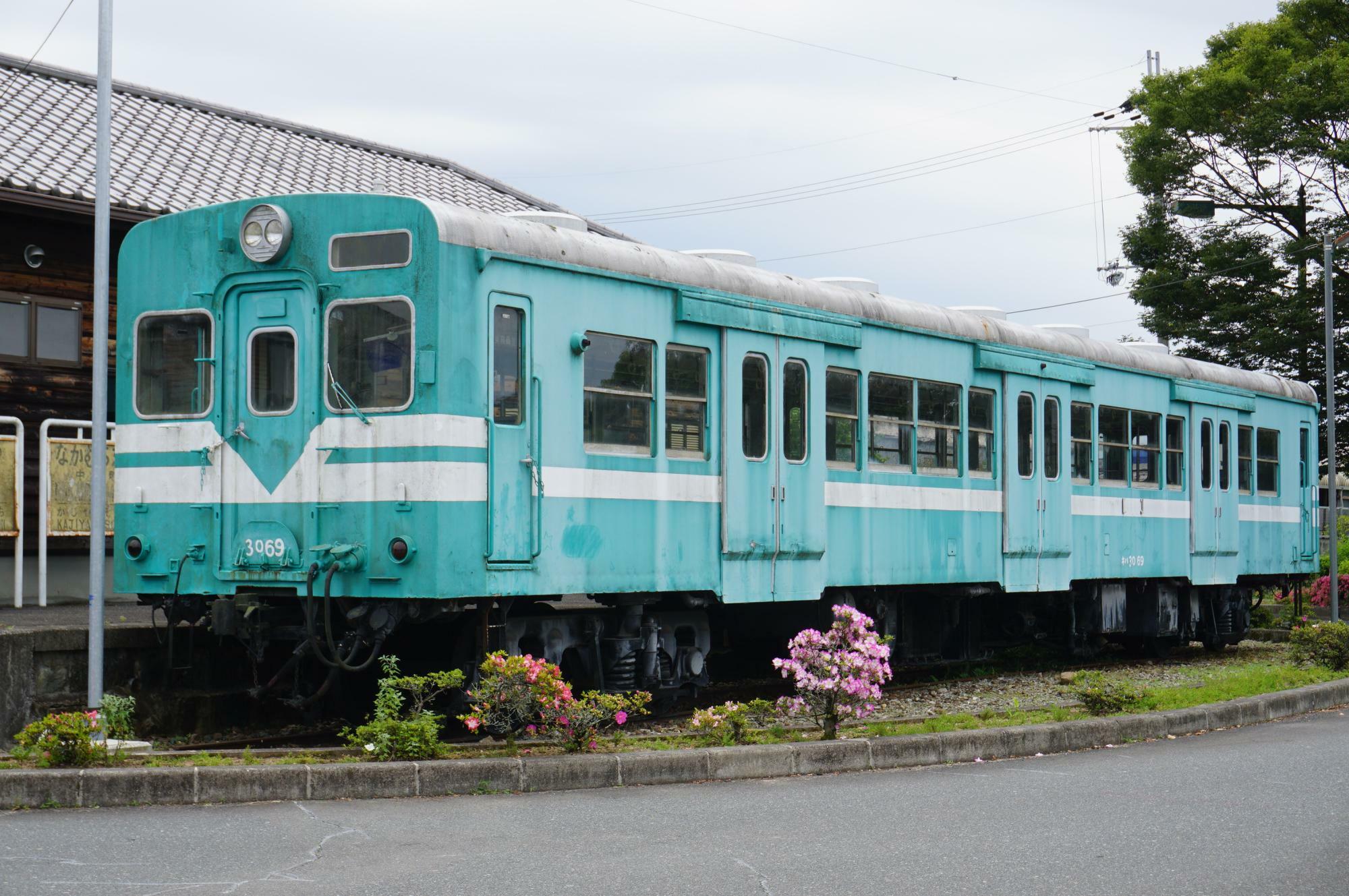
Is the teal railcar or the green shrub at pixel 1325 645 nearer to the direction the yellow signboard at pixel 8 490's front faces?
the teal railcar

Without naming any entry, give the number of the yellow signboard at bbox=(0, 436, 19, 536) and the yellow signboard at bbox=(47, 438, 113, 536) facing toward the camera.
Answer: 2

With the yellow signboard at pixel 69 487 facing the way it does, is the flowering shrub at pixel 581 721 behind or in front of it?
in front

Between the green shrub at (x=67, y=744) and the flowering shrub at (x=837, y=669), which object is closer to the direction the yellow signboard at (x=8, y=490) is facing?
the green shrub

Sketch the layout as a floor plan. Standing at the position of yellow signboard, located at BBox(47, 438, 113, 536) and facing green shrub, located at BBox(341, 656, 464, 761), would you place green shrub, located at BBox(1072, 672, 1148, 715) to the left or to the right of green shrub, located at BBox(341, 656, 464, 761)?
left

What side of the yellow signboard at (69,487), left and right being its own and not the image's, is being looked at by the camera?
front

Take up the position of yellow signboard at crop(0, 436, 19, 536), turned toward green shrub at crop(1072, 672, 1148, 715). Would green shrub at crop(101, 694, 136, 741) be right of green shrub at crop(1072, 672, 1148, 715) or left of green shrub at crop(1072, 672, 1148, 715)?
right

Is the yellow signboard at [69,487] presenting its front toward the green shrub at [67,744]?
yes

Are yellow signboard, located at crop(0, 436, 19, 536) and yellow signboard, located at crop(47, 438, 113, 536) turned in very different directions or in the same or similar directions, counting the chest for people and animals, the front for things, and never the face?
same or similar directions

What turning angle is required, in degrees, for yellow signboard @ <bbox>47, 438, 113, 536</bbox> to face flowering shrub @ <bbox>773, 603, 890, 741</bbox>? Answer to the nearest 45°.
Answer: approximately 45° to its left
